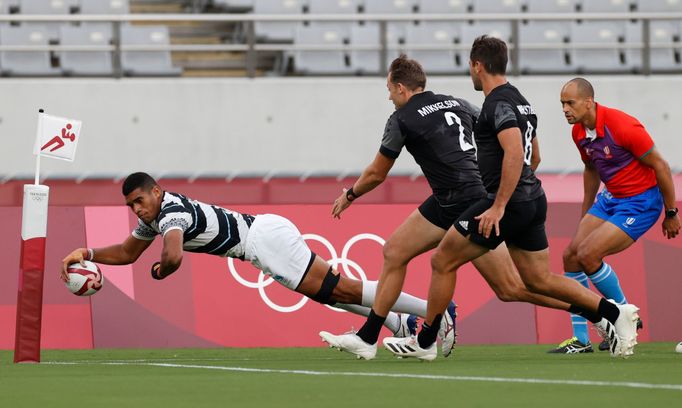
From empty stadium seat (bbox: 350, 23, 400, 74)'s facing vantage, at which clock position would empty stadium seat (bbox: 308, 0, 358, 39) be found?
empty stadium seat (bbox: 308, 0, 358, 39) is roughly at 5 o'clock from empty stadium seat (bbox: 350, 23, 400, 74).

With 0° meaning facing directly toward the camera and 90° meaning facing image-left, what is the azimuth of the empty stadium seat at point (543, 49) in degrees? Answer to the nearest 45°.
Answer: approximately 0°

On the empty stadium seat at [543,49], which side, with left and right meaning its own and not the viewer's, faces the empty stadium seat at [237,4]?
right

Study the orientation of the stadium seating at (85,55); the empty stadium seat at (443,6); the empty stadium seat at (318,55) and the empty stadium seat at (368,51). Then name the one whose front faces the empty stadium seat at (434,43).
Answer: the empty stadium seat at (443,6)

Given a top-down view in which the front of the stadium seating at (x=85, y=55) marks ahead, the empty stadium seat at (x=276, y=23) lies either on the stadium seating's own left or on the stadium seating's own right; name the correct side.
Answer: on the stadium seating's own left

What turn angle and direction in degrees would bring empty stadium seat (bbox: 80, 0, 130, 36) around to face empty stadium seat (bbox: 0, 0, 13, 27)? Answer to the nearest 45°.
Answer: approximately 90° to its right

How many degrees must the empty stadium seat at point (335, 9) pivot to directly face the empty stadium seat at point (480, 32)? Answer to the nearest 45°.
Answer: approximately 90° to its left

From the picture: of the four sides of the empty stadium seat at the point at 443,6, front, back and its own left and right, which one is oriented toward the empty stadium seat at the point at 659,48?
left

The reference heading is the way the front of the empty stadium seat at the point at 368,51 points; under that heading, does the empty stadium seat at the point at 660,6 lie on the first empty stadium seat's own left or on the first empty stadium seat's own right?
on the first empty stadium seat's own left
